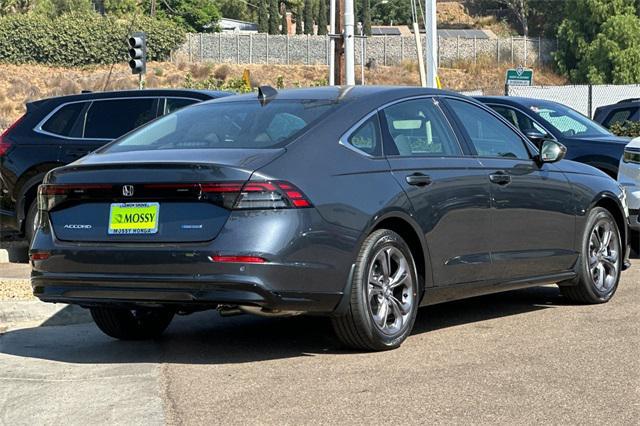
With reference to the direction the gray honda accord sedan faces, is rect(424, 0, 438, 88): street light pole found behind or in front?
in front

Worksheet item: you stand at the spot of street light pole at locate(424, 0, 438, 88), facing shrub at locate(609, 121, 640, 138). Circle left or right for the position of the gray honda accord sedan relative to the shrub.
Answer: right

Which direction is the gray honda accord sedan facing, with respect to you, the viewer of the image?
facing away from the viewer and to the right of the viewer

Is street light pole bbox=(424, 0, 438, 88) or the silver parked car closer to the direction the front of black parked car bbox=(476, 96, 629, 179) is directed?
the silver parked car

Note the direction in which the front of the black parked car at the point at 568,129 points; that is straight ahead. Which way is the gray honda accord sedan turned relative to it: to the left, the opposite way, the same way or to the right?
to the left

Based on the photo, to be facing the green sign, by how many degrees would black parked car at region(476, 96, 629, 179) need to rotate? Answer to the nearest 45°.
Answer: approximately 135° to its left

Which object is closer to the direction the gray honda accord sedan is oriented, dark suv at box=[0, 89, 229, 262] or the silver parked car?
the silver parked car

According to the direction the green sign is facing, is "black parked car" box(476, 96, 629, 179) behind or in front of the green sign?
in front

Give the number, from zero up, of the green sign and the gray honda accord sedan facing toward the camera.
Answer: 1

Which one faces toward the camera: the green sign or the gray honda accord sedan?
the green sign

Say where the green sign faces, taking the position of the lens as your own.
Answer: facing the viewer

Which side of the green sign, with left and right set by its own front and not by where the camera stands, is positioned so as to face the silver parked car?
front
